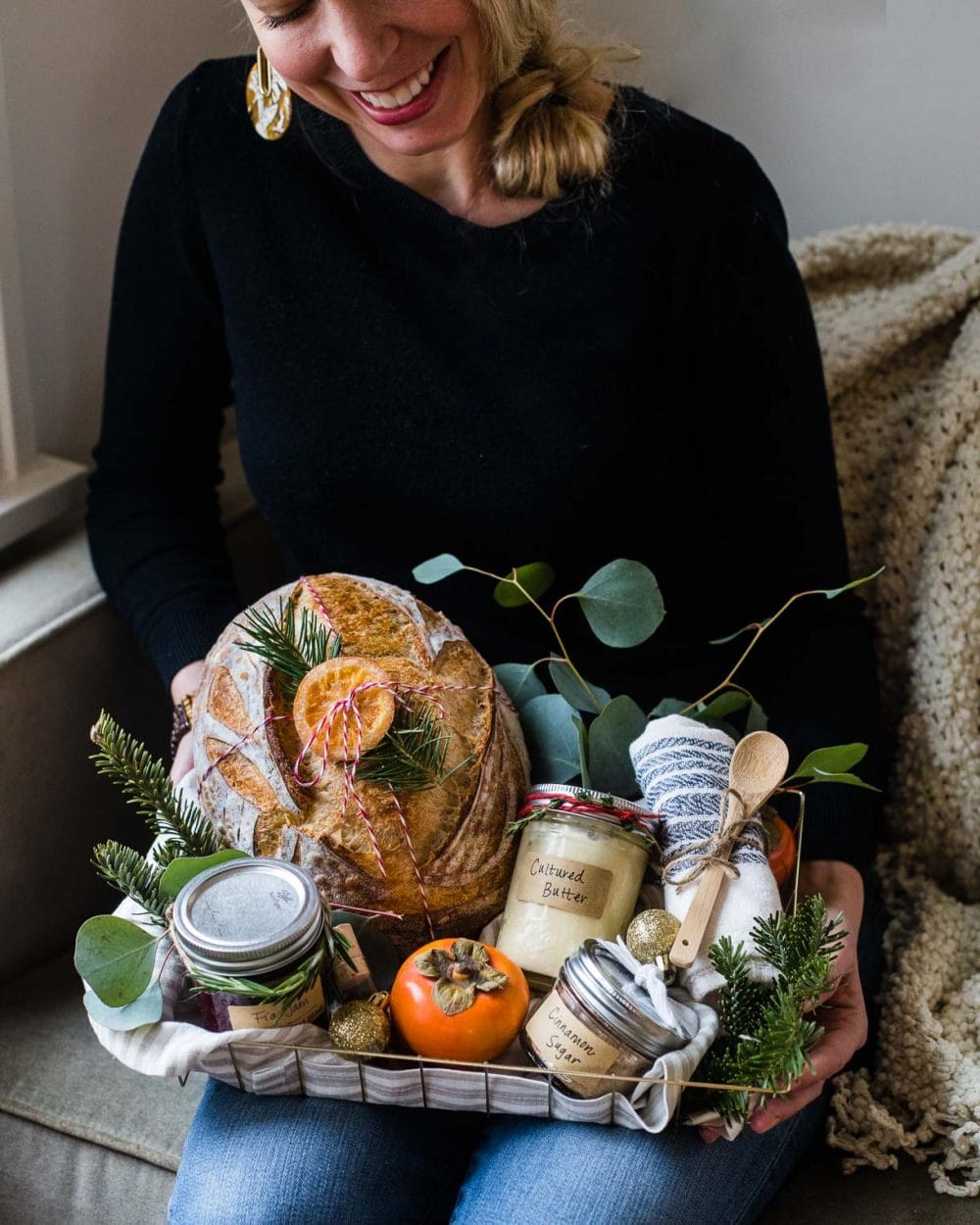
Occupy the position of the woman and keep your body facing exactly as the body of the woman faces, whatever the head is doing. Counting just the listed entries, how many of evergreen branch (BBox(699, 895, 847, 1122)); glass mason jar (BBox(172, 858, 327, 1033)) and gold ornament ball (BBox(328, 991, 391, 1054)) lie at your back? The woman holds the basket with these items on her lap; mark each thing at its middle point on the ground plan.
0

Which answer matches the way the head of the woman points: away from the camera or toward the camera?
toward the camera

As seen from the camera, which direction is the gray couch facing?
toward the camera

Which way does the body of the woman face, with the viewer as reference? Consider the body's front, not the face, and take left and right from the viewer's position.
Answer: facing the viewer

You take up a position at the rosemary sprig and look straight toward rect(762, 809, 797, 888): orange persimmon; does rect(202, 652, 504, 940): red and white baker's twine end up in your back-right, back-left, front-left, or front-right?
front-left
